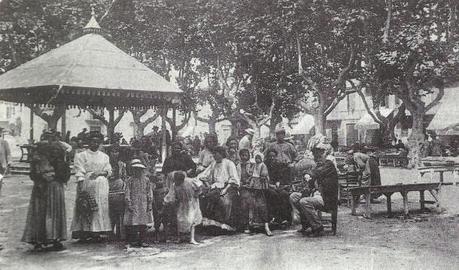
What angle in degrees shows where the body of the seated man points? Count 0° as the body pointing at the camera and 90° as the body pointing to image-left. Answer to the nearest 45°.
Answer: approximately 90°

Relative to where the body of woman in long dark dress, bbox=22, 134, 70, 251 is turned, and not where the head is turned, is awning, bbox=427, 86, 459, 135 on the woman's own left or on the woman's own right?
on the woman's own left

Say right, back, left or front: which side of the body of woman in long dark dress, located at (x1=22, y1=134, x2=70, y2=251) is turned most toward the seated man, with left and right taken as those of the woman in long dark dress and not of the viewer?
left

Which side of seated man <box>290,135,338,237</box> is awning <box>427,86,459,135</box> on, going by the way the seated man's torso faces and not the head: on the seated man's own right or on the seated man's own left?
on the seated man's own right

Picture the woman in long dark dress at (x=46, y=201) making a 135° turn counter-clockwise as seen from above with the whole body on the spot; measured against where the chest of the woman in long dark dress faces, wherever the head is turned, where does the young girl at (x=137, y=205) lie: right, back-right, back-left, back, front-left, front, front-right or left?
front-right

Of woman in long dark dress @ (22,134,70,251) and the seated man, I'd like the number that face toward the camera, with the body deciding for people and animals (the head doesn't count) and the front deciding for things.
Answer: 1

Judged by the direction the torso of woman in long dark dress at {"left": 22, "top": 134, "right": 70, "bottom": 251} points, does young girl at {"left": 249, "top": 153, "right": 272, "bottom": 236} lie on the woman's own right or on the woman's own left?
on the woman's own left
